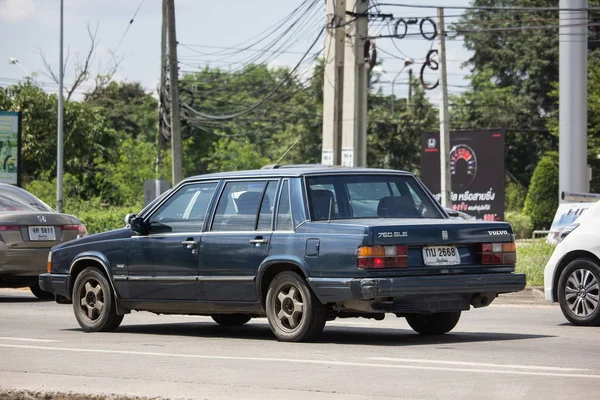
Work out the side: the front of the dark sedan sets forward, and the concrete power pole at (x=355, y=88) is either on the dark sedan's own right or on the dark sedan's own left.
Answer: on the dark sedan's own right

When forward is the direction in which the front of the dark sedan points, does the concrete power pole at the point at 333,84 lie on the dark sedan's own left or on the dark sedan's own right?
on the dark sedan's own right

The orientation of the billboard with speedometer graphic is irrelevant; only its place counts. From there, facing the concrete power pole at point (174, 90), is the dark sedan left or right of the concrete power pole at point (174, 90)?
left

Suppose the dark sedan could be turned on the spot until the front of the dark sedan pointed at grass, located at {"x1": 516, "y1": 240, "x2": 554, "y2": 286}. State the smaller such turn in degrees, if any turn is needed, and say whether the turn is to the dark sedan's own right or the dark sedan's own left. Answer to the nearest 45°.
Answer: approximately 90° to the dark sedan's own right

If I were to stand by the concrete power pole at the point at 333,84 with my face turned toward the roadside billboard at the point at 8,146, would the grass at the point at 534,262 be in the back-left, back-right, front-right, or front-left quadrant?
back-left

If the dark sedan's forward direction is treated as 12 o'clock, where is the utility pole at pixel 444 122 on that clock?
The utility pole is roughly at 2 o'clock from the dark sedan.

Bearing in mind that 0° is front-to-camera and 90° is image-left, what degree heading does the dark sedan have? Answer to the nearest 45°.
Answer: approximately 135°
